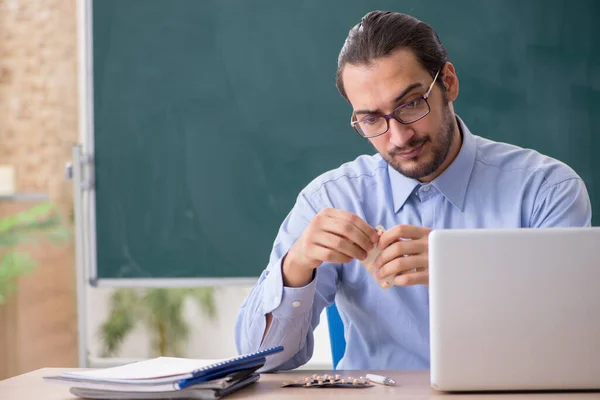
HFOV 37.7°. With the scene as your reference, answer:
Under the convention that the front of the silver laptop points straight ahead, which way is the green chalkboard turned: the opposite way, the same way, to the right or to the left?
the opposite way

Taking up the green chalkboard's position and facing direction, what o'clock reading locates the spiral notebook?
The spiral notebook is roughly at 12 o'clock from the green chalkboard.

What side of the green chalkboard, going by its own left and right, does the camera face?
front

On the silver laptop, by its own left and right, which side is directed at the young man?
front

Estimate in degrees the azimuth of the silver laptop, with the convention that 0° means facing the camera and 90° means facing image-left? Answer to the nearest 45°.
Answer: approximately 180°

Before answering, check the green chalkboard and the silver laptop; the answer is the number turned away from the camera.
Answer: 1

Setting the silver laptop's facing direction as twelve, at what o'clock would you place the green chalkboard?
The green chalkboard is roughly at 11 o'clock from the silver laptop.

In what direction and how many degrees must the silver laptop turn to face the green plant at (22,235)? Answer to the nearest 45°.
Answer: approximately 45° to its left

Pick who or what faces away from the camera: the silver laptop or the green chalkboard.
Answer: the silver laptop

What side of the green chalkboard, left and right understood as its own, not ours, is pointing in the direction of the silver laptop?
front
